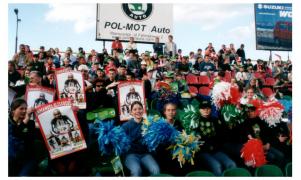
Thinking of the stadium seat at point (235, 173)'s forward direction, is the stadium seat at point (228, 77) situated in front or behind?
behind

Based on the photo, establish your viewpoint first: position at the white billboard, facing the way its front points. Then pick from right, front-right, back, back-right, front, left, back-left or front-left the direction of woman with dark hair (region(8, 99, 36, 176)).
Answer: front

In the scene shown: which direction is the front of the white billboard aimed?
toward the camera

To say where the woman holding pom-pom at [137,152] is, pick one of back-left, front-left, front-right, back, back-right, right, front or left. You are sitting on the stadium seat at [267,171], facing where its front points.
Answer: right

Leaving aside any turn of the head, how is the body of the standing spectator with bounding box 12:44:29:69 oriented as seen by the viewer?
toward the camera

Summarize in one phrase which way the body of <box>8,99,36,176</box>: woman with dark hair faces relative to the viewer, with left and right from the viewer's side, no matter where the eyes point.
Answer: facing the viewer and to the right of the viewer

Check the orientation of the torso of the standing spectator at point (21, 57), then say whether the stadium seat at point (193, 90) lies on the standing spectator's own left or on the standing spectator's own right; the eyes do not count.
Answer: on the standing spectator's own left
